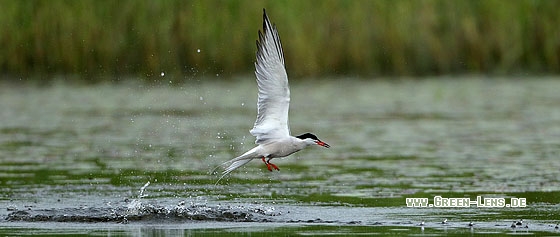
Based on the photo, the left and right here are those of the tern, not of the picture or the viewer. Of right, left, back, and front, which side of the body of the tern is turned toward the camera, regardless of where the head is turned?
right
